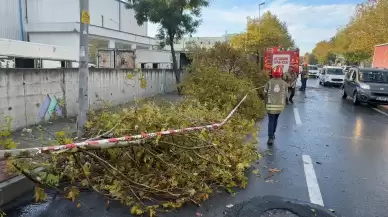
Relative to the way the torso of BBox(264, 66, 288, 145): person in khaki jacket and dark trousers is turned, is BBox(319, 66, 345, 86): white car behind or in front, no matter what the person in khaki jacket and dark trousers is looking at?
in front

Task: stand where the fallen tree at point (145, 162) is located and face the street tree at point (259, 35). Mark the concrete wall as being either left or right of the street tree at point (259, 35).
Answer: left

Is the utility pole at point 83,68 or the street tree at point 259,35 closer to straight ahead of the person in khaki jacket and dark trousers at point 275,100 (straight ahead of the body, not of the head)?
the street tree

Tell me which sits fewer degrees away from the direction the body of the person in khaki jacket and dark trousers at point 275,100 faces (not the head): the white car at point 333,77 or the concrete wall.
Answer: the white car

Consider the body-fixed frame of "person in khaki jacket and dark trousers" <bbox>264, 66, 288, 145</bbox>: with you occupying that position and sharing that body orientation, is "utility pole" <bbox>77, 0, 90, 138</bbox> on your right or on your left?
on your left

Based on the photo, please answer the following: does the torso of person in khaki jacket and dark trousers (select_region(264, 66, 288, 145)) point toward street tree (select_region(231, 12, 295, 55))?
yes

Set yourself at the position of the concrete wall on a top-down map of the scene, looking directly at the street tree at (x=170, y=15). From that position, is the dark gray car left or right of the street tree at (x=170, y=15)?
right

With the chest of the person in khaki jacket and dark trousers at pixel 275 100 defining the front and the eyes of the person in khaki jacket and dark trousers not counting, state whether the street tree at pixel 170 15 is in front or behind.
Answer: in front

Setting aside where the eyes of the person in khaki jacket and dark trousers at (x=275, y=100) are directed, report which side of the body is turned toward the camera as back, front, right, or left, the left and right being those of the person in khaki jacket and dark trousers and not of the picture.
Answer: back

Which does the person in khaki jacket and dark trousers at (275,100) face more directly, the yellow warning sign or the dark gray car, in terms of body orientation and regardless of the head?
the dark gray car

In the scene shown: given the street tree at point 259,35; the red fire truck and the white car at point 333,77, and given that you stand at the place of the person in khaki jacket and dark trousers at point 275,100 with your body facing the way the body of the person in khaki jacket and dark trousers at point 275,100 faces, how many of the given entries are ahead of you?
3

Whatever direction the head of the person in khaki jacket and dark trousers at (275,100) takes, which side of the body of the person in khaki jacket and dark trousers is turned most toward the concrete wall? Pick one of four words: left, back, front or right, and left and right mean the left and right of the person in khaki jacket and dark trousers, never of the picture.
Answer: left

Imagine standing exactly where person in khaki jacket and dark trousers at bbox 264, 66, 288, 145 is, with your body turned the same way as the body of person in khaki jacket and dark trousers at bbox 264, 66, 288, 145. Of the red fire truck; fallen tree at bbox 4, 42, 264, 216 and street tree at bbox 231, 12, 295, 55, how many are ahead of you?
2

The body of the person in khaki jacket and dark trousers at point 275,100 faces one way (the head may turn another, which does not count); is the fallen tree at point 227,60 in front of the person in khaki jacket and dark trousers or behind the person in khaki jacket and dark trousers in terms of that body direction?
in front

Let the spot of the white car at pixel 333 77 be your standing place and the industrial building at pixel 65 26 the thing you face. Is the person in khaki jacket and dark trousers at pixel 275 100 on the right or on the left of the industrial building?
left

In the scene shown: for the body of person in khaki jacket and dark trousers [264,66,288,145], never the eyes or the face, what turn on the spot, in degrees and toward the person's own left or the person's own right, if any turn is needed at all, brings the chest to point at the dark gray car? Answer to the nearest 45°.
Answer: approximately 45° to the person's own right
